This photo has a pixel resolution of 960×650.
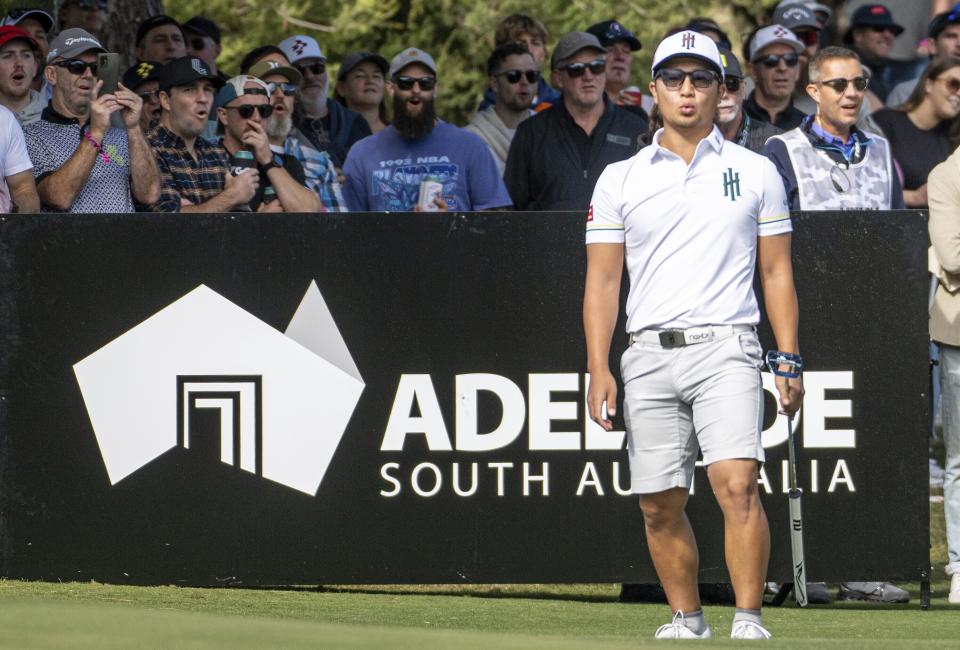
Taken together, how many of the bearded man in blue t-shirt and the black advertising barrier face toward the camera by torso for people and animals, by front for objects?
2

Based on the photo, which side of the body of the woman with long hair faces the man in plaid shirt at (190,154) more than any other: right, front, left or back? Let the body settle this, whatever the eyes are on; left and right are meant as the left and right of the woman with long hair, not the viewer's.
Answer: right

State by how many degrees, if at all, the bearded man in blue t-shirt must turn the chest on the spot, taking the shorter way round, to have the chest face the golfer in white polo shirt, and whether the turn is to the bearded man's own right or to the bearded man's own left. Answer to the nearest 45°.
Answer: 0° — they already face them

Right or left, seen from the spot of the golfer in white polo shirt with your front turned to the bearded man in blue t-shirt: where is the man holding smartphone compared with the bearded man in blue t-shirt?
left

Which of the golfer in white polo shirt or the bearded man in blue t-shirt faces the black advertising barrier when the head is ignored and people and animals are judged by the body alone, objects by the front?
the bearded man in blue t-shirt

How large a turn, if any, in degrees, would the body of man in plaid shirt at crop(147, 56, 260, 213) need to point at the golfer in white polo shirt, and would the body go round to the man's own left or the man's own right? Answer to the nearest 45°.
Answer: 0° — they already face them

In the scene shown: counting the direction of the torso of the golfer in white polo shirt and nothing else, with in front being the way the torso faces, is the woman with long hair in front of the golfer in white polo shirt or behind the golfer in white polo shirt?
behind
